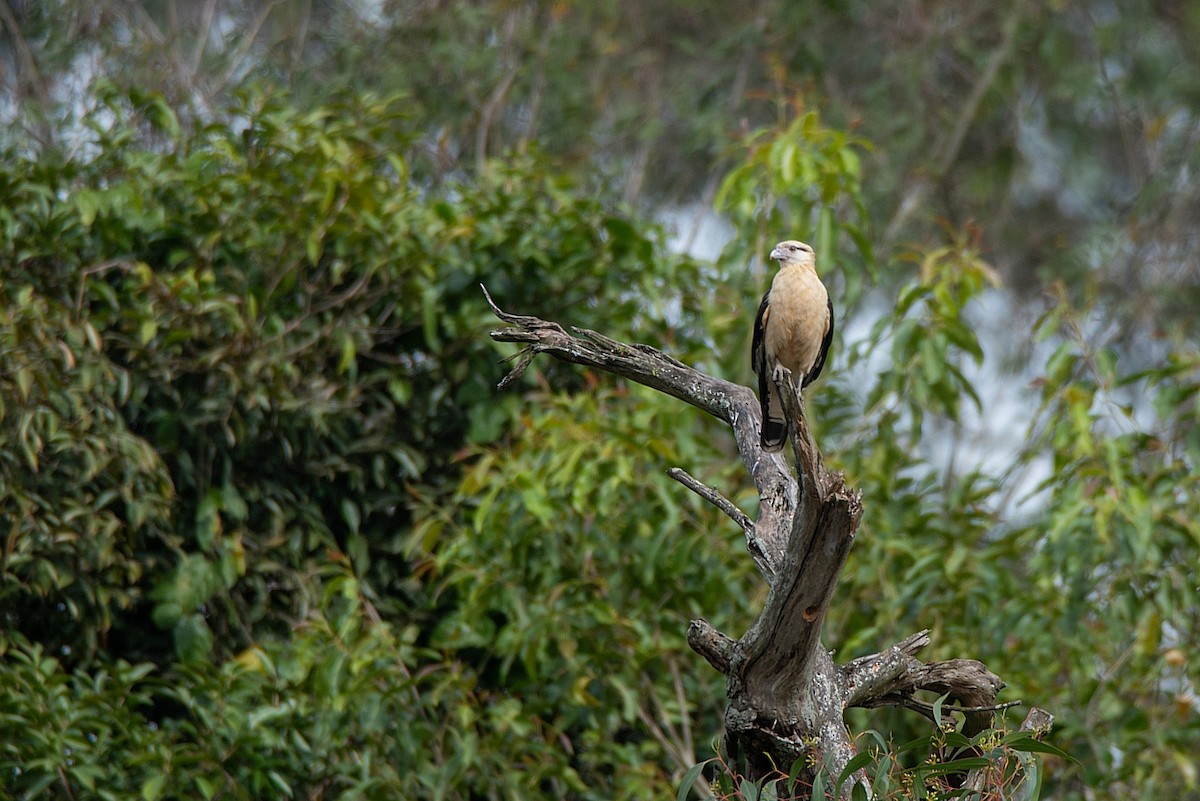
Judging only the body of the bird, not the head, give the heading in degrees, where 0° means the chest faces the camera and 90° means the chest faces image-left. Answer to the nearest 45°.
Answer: approximately 0°
